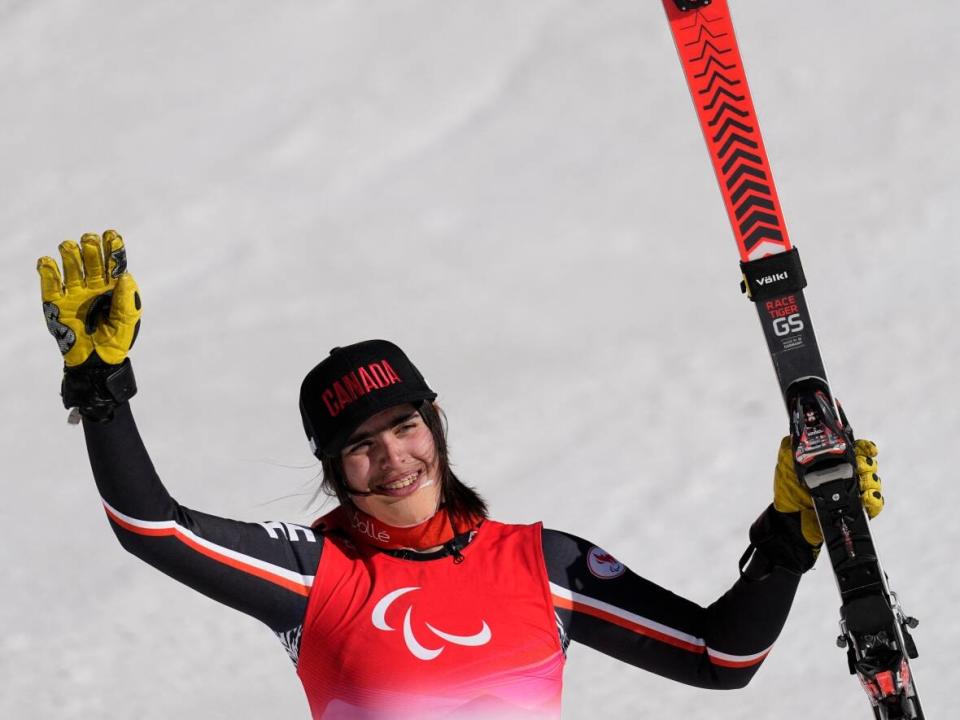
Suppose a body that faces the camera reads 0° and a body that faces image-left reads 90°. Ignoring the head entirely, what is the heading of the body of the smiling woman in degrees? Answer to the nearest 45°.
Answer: approximately 0°
